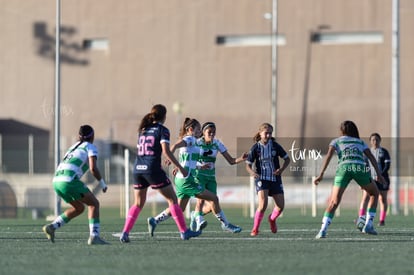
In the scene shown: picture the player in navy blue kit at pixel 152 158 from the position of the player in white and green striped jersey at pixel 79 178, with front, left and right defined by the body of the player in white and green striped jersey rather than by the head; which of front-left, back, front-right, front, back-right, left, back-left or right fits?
front-right

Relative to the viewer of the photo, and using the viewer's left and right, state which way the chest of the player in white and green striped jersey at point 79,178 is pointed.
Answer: facing away from the viewer and to the right of the viewer

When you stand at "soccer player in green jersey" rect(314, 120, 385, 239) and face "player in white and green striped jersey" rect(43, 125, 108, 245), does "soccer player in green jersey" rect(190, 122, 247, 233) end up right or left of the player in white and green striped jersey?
right

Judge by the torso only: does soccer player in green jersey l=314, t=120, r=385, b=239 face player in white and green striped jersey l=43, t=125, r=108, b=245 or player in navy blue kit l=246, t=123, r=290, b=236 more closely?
the player in navy blue kit

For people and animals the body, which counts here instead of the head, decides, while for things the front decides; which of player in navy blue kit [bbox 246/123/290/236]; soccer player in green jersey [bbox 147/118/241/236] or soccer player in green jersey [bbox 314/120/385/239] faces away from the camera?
soccer player in green jersey [bbox 314/120/385/239]

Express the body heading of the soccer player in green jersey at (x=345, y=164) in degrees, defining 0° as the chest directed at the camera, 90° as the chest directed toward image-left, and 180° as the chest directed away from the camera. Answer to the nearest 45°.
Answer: approximately 180°
